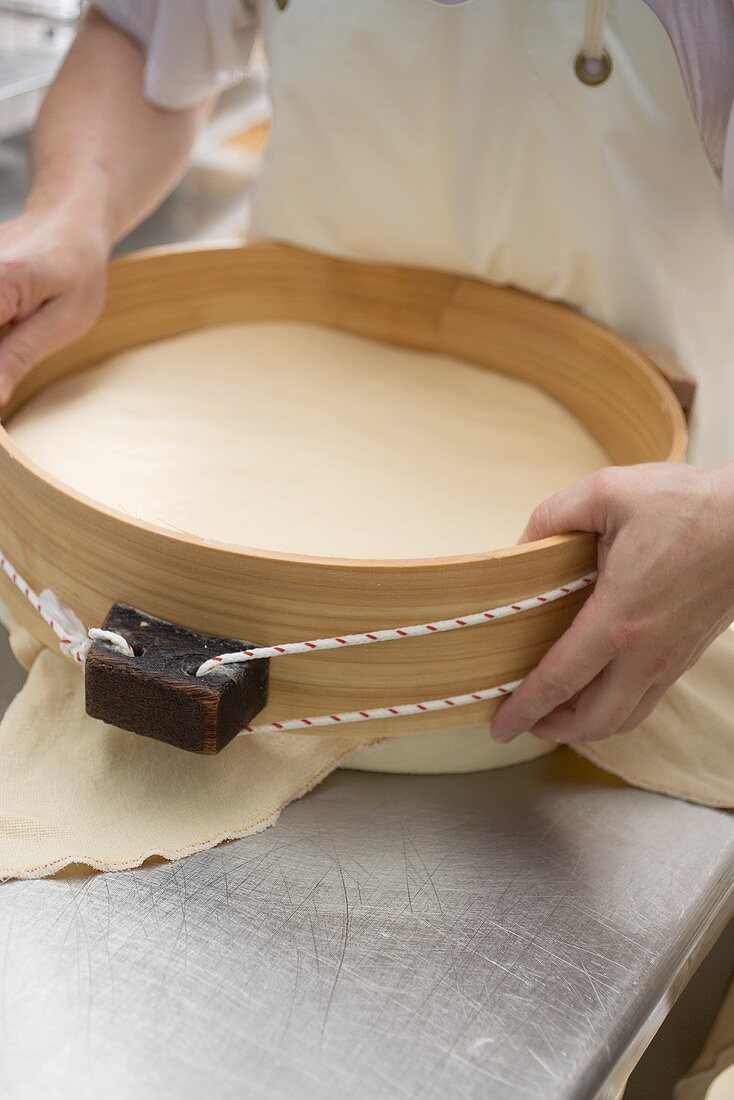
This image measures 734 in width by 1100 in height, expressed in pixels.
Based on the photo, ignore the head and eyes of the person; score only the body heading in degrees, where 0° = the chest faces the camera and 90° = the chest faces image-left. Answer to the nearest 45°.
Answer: approximately 45°
